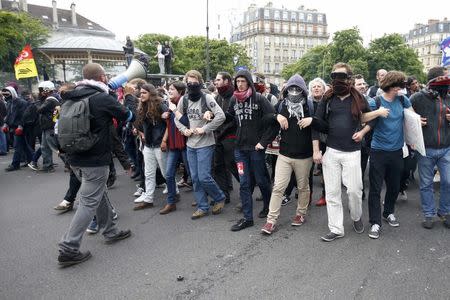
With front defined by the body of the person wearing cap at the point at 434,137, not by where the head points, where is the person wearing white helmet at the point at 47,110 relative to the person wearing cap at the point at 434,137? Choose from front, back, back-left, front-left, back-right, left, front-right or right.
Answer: right

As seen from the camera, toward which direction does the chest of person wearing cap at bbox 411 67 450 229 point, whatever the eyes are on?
toward the camera

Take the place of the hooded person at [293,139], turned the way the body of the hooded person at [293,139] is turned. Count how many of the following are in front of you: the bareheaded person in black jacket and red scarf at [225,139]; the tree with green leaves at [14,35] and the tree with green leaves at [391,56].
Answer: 0

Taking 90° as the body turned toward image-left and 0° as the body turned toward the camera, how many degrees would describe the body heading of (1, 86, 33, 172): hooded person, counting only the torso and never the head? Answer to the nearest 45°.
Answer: approximately 45°

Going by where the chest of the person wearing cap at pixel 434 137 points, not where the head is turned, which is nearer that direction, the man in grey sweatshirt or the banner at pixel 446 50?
the man in grey sweatshirt

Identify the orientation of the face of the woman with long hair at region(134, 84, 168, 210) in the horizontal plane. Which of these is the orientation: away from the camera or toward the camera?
toward the camera

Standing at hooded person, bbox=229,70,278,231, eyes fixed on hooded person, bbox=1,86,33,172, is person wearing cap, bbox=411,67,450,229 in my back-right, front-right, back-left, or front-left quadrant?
back-right

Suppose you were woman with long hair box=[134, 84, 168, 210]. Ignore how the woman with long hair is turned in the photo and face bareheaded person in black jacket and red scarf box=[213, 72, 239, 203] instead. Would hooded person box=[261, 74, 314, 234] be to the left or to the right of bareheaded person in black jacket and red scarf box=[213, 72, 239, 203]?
right

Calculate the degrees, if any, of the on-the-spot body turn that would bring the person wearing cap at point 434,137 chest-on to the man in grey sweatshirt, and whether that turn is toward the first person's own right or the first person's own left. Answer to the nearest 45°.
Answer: approximately 90° to the first person's own right

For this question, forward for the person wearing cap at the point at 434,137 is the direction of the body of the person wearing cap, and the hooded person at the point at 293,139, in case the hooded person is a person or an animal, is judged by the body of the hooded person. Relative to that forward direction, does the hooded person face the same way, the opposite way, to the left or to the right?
the same way
